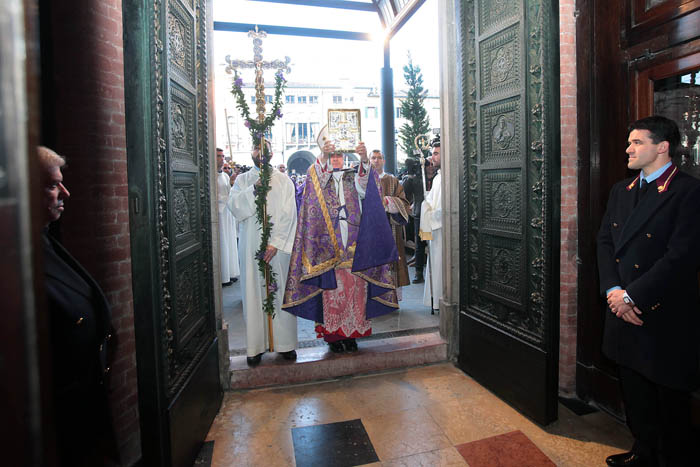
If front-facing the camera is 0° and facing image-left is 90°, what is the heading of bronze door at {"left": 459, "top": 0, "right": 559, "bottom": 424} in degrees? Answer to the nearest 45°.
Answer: approximately 45°

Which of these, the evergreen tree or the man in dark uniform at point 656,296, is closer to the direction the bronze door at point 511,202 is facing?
the man in dark uniform

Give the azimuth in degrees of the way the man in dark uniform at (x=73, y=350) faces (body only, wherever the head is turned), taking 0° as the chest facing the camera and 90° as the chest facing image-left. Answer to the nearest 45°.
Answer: approximately 270°

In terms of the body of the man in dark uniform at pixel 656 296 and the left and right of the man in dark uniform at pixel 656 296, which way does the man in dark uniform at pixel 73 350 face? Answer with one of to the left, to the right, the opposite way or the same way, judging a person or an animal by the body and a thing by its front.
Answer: the opposite way

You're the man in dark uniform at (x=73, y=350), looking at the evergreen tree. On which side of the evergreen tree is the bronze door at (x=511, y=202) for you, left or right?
right

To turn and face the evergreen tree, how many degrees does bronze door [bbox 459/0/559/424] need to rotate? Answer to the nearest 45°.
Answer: approximately 135° to its right

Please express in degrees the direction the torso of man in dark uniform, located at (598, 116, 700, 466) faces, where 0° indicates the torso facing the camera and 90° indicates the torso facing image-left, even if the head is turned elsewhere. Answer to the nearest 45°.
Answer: approximately 45°

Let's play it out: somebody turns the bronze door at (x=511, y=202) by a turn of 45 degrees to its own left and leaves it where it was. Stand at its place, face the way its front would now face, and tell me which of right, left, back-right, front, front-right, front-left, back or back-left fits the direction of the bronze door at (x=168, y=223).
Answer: front-right

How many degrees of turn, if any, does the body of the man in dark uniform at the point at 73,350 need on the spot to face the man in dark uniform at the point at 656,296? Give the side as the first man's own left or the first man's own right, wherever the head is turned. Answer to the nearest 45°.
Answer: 0° — they already face them

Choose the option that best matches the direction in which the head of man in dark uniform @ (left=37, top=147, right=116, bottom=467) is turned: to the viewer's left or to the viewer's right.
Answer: to the viewer's right

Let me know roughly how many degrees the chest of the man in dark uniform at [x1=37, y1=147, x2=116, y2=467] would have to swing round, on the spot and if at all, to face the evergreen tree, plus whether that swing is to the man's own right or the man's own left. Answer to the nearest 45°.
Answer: approximately 45° to the man's own left

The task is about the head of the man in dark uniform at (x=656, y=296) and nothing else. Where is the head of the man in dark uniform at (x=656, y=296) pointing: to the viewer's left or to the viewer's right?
to the viewer's left

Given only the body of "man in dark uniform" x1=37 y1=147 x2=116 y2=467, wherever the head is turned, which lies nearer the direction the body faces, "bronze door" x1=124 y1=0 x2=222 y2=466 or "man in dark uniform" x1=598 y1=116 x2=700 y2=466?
the man in dark uniform
